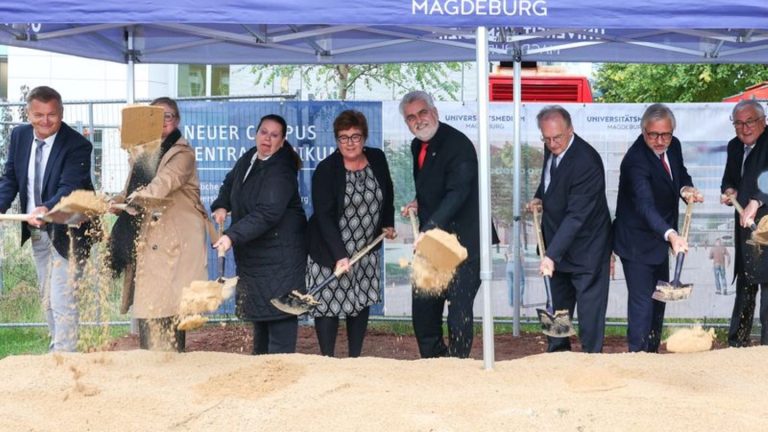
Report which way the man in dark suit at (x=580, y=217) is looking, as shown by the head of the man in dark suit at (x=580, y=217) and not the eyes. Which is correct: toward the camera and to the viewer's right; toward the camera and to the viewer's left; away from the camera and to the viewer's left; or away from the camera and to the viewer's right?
toward the camera and to the viewer's left

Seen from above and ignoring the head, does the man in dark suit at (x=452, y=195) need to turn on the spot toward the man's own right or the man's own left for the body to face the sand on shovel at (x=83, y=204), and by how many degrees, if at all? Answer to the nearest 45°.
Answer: approximately 45° to the man's own right

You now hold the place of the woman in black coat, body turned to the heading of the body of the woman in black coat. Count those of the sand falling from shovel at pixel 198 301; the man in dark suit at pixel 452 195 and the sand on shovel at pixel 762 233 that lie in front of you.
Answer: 1

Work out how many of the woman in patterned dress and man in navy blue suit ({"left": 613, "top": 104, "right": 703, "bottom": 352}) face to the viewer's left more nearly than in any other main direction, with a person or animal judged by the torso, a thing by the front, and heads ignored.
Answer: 0

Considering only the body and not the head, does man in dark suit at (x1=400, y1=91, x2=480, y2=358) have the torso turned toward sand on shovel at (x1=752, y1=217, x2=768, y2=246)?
no

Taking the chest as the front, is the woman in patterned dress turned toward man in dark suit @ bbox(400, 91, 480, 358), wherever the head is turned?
no

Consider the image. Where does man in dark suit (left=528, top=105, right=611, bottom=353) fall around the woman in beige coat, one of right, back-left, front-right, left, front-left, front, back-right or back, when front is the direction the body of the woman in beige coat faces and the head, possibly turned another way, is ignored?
back-left

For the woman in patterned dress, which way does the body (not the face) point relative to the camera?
toward the camera

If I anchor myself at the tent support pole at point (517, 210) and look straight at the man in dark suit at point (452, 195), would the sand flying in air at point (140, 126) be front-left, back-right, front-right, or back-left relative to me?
front-right

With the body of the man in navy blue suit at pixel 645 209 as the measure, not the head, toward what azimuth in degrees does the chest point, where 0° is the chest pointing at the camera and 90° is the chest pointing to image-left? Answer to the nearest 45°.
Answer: approximately 315°

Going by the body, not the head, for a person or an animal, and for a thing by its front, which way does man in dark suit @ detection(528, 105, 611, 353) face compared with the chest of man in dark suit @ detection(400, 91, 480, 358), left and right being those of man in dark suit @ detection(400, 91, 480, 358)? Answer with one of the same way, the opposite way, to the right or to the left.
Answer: the same way

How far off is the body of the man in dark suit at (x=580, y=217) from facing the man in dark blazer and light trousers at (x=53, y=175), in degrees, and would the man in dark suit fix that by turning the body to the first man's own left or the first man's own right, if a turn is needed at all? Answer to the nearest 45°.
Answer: approximately 45° to the first man's own right

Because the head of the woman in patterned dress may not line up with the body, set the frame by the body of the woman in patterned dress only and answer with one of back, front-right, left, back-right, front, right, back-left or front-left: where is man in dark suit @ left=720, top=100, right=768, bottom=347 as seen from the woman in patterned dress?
left

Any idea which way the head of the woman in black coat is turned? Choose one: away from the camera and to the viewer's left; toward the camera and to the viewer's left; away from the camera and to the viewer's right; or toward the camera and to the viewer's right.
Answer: toward the camera and to the viewer's left

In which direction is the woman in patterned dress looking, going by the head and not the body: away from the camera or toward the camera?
toward the camera
